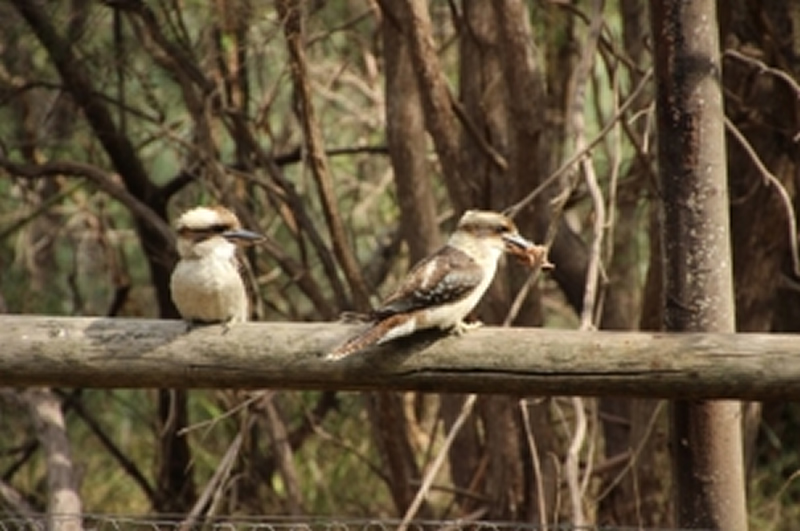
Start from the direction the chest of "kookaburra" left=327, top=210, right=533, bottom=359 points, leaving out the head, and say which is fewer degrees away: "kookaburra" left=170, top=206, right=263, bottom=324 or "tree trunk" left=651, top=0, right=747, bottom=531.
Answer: the tree trunk

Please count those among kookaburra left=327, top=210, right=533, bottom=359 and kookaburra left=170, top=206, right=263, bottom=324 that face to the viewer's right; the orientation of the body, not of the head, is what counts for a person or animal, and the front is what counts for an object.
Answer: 1

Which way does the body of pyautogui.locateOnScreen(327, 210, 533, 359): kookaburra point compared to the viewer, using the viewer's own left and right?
facing to the right of the viewer

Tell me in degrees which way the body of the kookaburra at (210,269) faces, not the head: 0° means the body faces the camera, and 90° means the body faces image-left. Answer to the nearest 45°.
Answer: approximately 0°

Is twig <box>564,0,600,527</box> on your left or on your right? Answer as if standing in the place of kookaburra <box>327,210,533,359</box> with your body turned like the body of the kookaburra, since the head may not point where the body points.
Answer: on your left

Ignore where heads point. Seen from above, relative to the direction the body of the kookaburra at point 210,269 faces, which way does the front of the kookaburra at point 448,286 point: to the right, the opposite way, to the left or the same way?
to the left

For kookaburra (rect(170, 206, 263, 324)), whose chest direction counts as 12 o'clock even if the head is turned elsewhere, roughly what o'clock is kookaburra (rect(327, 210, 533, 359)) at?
kookaburra (rect(327, 210, 533, 359)) is roughly at 10 o'clock from kookaburra (rect(170, 206, 263, 324)).

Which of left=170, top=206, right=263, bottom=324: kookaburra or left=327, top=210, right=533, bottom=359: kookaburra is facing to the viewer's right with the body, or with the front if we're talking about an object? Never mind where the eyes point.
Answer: left=327, top=210, right=533, bottom=359: kookaburra
